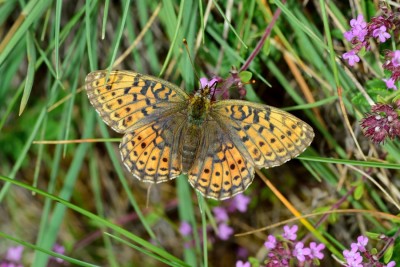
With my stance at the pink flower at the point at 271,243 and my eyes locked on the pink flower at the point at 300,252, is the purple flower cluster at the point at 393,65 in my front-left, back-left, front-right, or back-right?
front-left

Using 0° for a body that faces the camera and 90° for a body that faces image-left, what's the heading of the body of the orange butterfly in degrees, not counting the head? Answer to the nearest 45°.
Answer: approximately 180°

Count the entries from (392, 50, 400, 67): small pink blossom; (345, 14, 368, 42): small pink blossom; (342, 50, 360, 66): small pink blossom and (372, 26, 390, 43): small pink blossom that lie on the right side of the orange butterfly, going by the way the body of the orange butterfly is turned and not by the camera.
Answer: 4

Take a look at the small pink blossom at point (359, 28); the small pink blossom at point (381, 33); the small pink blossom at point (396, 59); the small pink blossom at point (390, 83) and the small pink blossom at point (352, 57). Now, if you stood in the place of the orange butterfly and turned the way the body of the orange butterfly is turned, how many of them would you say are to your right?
5

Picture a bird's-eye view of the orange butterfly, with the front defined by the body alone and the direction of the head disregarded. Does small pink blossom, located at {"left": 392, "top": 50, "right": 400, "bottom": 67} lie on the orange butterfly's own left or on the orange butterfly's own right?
on the orange butterfly's own right

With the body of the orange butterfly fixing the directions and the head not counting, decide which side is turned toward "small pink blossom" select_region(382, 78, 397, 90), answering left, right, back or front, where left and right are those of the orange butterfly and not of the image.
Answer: right

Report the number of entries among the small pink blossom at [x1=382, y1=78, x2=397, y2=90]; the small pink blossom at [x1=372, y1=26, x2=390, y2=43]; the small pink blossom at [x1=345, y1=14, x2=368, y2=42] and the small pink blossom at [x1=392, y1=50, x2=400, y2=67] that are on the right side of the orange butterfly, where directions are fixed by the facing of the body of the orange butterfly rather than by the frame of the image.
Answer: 4

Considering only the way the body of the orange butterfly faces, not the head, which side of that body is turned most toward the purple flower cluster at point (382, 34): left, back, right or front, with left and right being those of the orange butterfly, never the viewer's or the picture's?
right
